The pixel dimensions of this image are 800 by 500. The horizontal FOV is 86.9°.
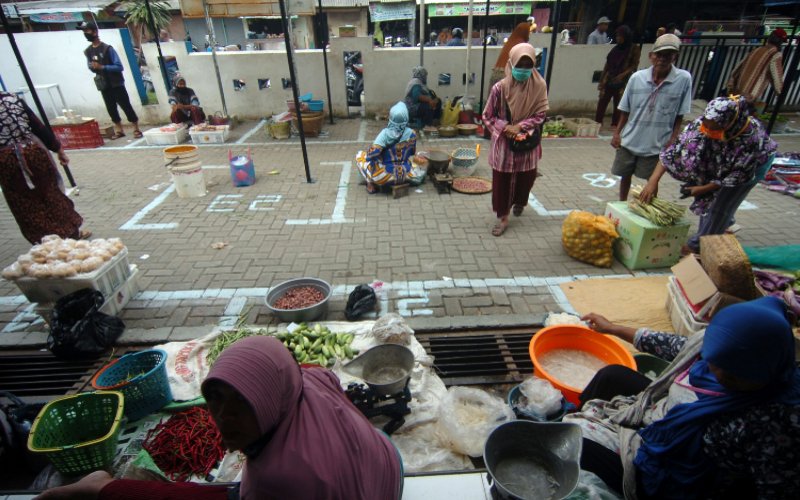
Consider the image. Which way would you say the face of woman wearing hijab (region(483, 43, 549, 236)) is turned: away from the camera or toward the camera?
toward the camera

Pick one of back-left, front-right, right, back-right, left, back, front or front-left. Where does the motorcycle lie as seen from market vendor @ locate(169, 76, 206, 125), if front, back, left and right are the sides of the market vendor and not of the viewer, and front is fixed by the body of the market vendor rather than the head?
left

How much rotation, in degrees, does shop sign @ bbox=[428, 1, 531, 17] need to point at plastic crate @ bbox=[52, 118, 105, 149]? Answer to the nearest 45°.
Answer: approximately 45° to its right

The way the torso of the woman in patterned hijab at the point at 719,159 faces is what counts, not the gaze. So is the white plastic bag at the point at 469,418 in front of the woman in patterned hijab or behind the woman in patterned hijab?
in front

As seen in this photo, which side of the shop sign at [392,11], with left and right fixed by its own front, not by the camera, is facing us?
front

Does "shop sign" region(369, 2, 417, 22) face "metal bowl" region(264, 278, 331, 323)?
yes

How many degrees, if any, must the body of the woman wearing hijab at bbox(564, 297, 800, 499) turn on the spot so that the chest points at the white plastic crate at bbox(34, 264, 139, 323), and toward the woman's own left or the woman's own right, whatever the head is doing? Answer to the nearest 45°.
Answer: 0° — they already face it

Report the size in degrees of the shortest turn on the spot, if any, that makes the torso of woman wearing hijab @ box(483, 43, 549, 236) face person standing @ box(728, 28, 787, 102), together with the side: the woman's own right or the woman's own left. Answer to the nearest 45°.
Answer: approximately 135° to the woman's own left

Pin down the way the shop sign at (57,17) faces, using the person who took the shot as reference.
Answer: facing the viewer

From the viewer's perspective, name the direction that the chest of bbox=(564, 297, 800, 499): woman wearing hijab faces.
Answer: to the viewer's left

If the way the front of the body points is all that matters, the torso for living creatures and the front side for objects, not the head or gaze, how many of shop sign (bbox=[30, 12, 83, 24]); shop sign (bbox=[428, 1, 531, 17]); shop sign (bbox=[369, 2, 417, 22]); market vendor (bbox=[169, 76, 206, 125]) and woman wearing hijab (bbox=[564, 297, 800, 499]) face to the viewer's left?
1

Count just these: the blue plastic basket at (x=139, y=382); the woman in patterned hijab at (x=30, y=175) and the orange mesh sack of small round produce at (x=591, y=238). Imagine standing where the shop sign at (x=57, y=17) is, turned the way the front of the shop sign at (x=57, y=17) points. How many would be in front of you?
3

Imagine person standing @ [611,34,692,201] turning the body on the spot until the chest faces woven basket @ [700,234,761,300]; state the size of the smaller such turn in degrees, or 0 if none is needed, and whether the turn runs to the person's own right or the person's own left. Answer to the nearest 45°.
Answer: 0° — they already face it

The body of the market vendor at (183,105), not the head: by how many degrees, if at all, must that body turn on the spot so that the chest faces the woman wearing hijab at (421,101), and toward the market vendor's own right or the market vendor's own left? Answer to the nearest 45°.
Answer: approximately 45° to the market vendor's own left

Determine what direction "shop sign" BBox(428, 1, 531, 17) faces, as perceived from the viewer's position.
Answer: facing the viewer

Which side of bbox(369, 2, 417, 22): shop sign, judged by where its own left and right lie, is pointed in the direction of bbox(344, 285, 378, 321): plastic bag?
front

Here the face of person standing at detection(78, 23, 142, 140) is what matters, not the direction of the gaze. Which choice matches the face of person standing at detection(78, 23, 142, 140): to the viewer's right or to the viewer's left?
to the viewer's left
